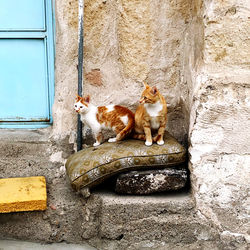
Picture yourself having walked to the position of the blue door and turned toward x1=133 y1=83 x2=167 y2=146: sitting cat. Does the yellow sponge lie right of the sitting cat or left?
right

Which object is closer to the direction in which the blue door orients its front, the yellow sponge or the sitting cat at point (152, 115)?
the yellow sponge

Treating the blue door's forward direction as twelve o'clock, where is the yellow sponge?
The yellow sponge is roughly at 12 o'clock from the blue door.

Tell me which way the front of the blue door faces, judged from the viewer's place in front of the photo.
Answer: facing the viewer

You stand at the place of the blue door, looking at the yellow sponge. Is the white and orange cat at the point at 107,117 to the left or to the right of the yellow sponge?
left

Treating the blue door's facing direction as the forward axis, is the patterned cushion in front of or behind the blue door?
in front

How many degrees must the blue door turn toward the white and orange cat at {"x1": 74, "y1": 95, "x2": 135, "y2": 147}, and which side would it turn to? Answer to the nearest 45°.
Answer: approximately 45° to its left
